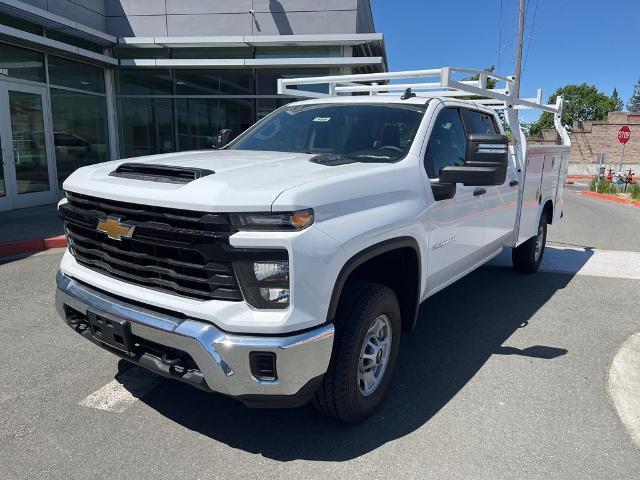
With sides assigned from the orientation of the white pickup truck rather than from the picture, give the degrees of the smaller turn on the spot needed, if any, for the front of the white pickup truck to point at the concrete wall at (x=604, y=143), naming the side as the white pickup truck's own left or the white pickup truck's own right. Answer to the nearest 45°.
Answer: approximately 180°

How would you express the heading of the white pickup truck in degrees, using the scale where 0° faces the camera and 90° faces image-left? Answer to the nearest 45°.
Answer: approximately 45°

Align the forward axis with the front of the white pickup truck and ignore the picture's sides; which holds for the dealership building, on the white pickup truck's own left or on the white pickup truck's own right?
on the white pickup truck's own right

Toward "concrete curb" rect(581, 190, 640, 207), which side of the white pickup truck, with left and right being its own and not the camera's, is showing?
back

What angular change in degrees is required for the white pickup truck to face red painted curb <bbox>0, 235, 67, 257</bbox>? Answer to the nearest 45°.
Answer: approximately 90° to its right
